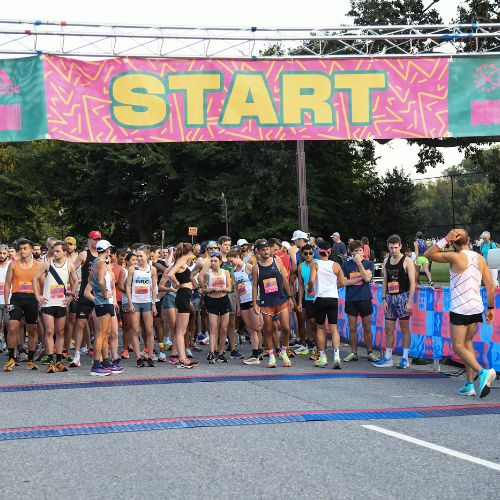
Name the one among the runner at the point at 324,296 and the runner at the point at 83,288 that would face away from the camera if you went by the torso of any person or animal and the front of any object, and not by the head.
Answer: the runner at the point at 324,296

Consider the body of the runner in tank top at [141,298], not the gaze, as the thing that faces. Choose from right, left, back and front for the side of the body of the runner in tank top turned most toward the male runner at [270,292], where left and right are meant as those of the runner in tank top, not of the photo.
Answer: left

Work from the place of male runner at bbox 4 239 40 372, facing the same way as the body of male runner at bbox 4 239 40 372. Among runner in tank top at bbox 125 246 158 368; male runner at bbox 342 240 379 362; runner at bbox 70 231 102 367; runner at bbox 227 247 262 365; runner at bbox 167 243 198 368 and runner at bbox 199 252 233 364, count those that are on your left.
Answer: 6
